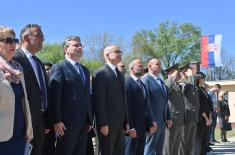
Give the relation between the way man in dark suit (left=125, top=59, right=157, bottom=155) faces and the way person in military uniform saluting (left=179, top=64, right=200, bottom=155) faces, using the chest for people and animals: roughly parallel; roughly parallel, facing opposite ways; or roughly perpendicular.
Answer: roughly parallel

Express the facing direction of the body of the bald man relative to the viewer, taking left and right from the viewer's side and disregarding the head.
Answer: facing the viewer and to the right of the viewer

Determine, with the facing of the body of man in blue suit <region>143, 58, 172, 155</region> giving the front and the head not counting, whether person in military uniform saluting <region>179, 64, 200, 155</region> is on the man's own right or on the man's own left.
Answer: on the man's own left

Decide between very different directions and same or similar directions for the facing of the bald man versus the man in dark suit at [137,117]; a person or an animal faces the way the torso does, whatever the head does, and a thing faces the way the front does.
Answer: same or similar directions

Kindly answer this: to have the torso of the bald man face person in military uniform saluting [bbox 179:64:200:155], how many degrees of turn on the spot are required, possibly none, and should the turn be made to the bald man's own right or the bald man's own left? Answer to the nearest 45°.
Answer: approximately 90° to the bald man's own left

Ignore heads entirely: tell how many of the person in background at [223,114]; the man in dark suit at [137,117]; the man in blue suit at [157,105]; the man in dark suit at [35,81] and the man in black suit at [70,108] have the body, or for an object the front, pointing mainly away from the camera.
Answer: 0

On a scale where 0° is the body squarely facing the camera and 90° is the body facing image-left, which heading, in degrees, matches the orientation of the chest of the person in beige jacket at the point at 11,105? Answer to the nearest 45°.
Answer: approximately 315°

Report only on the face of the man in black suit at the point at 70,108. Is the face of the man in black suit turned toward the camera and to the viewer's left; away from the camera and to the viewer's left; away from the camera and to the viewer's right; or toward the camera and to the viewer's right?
toward the camera and to the viewer's right

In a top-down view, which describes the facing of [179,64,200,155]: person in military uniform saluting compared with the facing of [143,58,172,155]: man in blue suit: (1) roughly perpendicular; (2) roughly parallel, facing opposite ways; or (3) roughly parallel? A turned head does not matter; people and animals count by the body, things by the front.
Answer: roughly parallel

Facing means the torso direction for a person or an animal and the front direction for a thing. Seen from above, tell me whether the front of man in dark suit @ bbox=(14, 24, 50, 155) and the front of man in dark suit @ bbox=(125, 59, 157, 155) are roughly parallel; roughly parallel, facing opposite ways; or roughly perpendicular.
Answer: roughly parallel

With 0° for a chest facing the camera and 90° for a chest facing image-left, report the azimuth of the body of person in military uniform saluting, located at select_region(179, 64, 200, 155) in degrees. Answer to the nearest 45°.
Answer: approximately 315°
